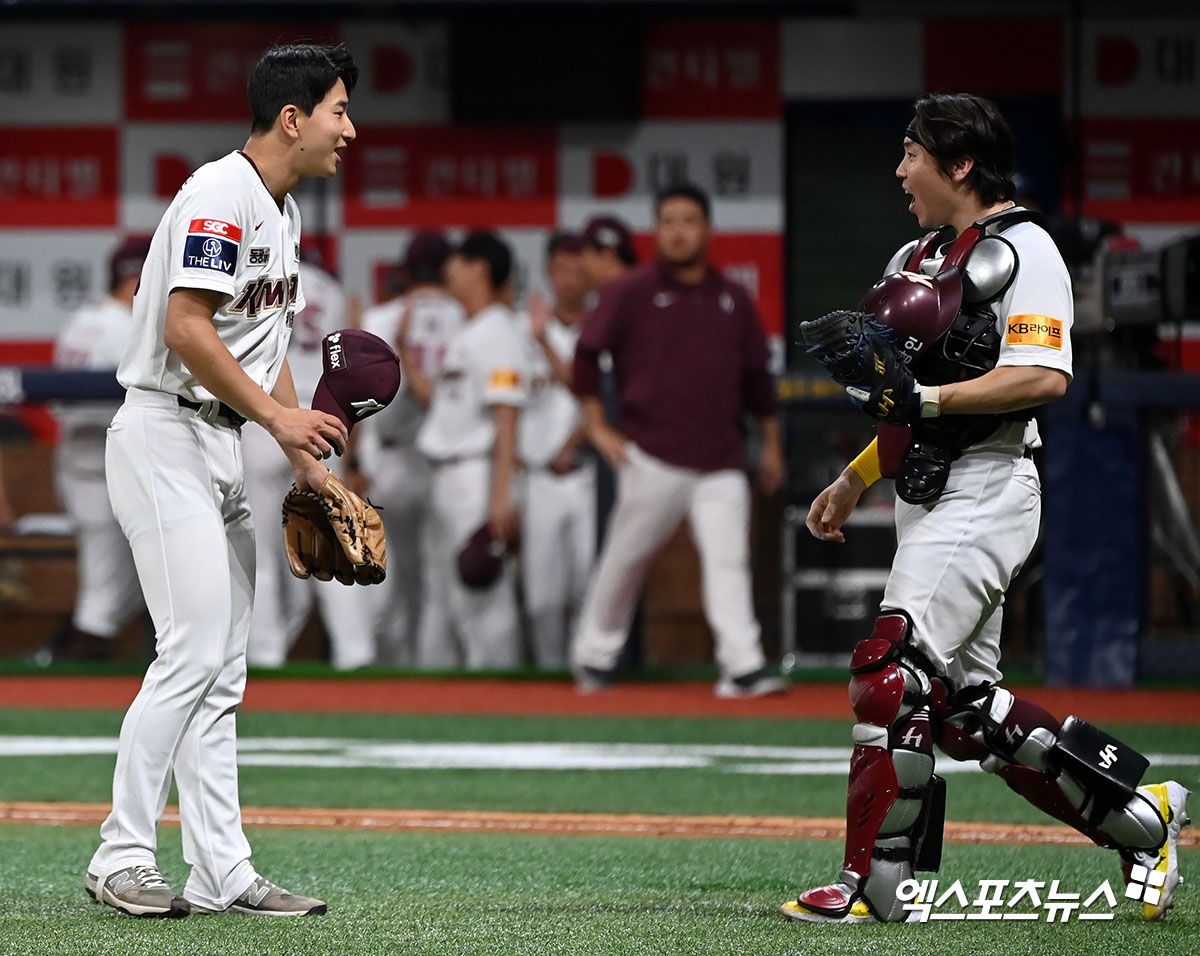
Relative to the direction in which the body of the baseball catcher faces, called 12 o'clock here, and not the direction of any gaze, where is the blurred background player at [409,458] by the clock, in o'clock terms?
The blurred background player is roughly at 2 o'clock from the baseball catcher.

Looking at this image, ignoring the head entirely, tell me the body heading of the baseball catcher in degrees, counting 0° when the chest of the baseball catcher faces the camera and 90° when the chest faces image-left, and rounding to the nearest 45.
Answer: approximately 90°

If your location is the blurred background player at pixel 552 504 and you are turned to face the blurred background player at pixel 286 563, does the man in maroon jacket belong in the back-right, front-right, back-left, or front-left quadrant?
back-left

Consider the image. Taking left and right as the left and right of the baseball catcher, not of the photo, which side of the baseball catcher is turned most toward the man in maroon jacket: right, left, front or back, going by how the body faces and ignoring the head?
right

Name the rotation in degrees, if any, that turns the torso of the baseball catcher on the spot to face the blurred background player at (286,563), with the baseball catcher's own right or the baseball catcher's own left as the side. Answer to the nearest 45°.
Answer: approximately 45° to the baseball catcher's own right

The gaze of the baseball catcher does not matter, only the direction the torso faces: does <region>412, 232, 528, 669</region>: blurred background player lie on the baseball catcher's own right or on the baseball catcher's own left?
on the baseball catcher's own right

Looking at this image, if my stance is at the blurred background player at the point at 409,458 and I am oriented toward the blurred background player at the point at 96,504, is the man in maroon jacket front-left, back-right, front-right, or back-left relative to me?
back-left

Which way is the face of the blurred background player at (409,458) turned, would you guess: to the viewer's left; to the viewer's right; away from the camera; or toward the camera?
away from the camera

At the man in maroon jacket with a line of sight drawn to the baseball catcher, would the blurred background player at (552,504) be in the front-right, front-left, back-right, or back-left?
back-right
